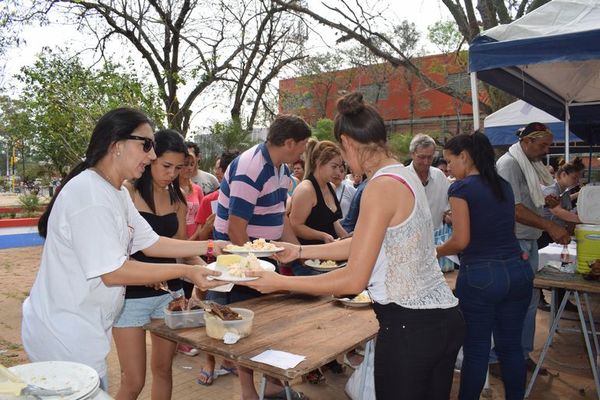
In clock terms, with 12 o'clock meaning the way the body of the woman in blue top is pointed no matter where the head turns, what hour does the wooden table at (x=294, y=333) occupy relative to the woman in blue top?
The wooden table is roughly at 9 o'clock from the woman in blue top.

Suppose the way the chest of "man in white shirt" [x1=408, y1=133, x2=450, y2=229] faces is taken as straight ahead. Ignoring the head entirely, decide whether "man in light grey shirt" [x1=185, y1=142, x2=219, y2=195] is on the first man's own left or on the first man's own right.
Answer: on the first man's own right

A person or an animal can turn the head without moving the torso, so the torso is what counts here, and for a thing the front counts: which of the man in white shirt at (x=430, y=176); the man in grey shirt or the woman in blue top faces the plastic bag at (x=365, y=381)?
the man in white shirt

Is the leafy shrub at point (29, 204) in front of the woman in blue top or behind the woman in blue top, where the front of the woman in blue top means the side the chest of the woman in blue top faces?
in front

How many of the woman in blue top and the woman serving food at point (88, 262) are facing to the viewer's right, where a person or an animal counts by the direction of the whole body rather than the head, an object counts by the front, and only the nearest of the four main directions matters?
1

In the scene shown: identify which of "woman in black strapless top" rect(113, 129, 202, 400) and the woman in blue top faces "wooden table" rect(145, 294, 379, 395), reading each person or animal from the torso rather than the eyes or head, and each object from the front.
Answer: the woman in black strapless top

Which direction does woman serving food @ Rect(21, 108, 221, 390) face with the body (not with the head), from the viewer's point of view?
to the viewer's right

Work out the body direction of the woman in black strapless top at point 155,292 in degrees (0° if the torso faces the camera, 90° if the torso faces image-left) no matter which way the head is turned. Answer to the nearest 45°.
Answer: approximately 315°

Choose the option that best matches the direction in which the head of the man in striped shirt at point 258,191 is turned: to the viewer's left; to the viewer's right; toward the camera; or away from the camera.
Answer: to the viewer's right

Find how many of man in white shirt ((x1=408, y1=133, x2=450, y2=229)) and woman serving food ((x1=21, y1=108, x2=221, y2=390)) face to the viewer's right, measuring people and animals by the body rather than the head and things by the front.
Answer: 1
